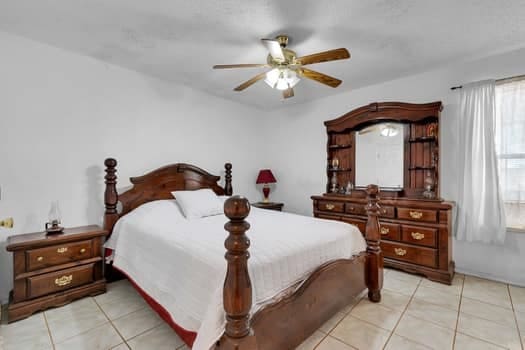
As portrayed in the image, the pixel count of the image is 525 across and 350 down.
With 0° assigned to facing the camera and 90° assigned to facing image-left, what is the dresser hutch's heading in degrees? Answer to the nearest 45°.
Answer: approximately 45°

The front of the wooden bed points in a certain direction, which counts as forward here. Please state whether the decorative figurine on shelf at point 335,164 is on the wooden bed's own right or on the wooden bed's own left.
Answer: on the wooden bed's own left

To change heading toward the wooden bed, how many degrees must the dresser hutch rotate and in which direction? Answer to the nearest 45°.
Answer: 0° — it already faces it

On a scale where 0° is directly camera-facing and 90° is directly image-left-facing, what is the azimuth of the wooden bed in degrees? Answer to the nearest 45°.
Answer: approximately 315°

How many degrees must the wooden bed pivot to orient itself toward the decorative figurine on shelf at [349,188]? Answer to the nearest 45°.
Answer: approximately 90° to its left

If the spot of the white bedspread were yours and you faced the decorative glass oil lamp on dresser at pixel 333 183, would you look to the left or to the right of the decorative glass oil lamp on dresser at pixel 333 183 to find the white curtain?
right
